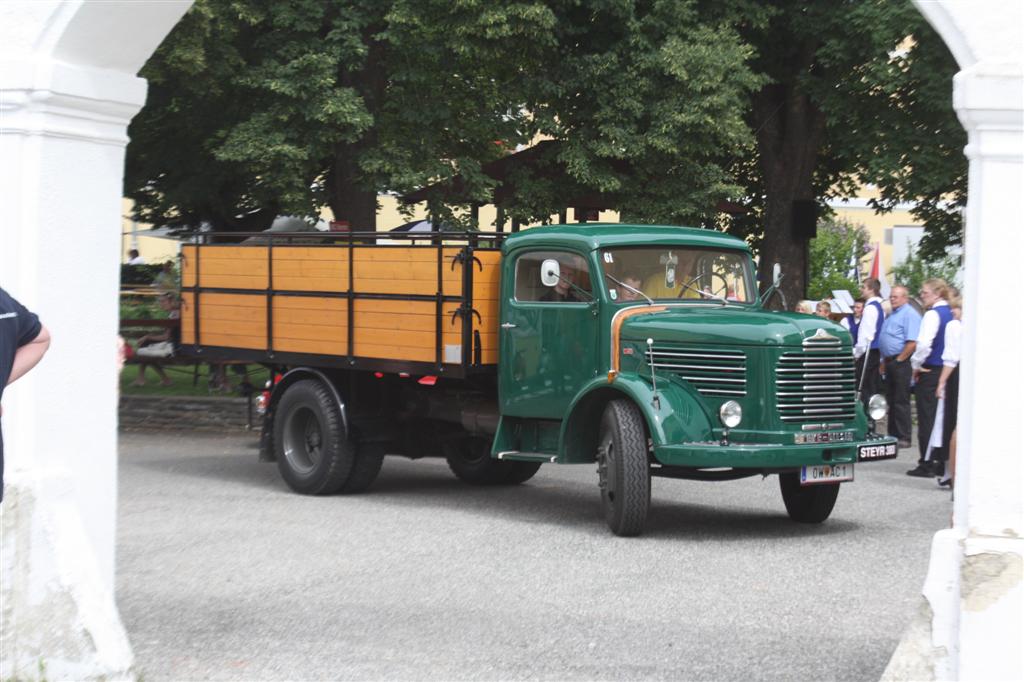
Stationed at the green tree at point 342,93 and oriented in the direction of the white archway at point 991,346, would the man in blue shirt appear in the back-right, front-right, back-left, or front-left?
front-left

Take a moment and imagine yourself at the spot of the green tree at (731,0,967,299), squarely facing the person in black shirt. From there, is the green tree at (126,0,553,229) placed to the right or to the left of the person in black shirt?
right

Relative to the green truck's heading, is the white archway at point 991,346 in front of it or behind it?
in front

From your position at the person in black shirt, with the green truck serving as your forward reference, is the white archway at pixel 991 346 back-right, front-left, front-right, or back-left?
front-right

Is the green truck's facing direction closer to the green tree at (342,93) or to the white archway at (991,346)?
the white archway

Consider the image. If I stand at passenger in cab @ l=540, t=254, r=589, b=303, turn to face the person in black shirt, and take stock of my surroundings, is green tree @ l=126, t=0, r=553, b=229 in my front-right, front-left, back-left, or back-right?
back-right

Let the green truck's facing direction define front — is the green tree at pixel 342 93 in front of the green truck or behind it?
behind

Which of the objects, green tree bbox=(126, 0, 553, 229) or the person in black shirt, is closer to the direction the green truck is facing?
the person in black shirt

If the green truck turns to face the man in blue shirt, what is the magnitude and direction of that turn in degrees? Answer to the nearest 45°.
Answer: approximately 90° to its left

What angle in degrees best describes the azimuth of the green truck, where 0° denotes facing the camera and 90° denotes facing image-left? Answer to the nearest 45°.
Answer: approximately 315°
